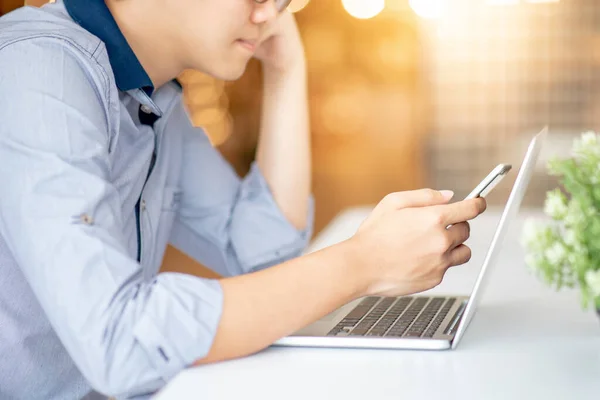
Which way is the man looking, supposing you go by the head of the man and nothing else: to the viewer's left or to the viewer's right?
to the viewer's right

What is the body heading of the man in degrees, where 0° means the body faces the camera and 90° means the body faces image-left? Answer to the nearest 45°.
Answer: approximately 315°

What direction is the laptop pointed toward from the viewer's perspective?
to the viewer's left
